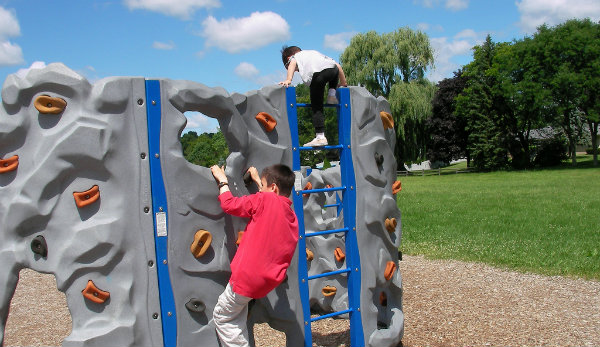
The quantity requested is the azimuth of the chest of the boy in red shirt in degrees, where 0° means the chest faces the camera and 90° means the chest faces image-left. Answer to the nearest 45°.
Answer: approximately 135°

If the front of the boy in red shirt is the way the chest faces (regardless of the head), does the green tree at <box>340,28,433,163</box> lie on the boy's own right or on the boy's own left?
on the boy's own right
